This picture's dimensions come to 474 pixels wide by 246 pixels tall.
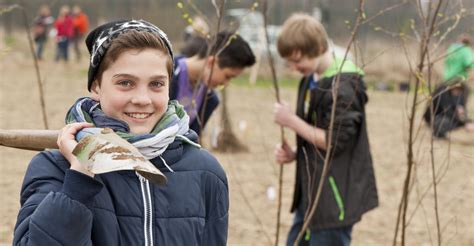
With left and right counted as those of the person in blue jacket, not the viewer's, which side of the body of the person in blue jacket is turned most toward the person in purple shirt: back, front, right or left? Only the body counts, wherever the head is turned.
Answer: back

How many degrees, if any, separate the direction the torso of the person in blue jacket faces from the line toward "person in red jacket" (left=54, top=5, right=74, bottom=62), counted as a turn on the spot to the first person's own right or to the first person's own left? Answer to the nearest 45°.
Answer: approximately 180°

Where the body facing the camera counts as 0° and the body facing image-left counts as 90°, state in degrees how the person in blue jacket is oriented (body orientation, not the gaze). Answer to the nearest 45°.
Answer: approximately 0°
